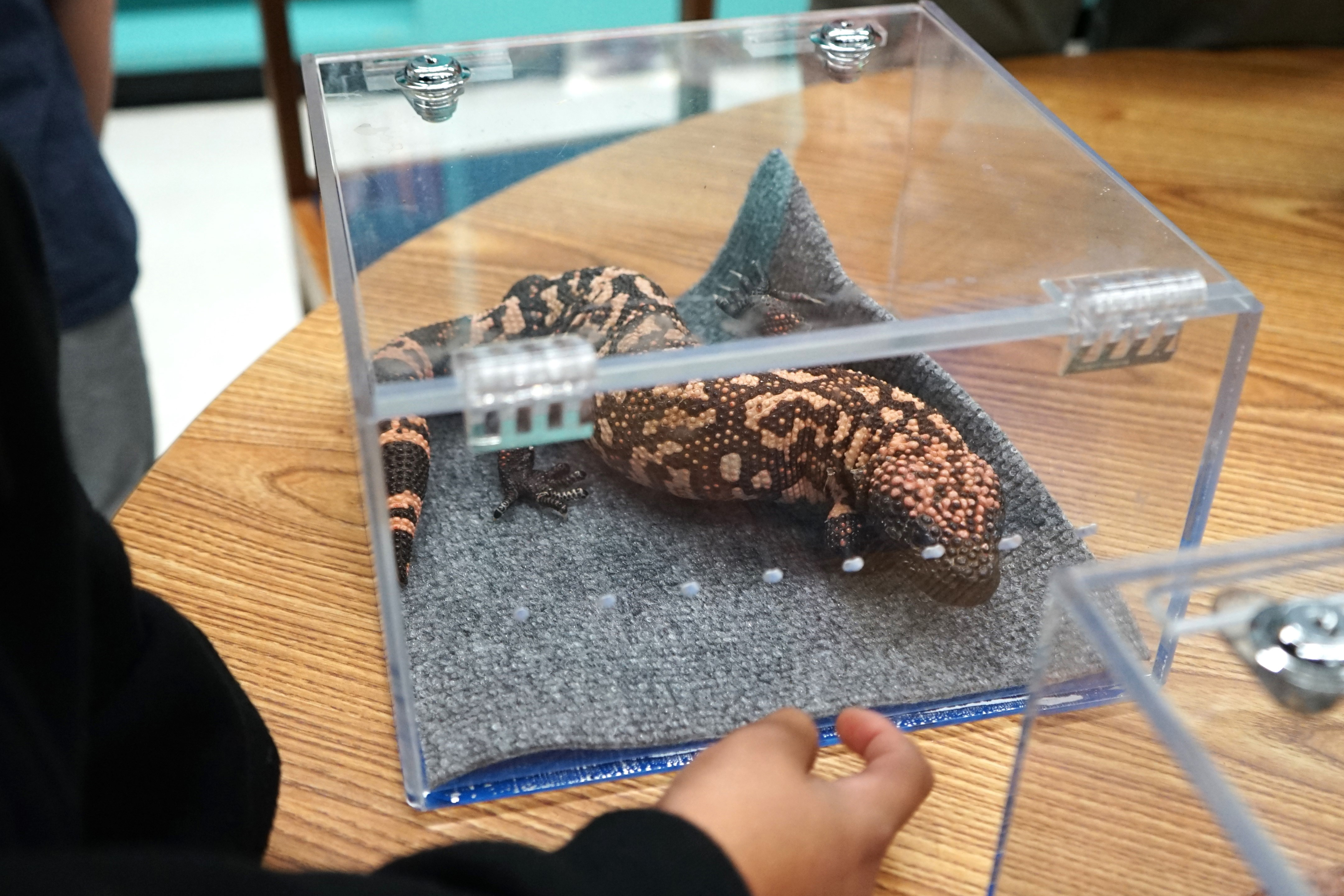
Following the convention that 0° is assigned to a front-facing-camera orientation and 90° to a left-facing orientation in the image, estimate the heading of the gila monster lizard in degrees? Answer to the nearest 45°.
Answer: approximately 315°
